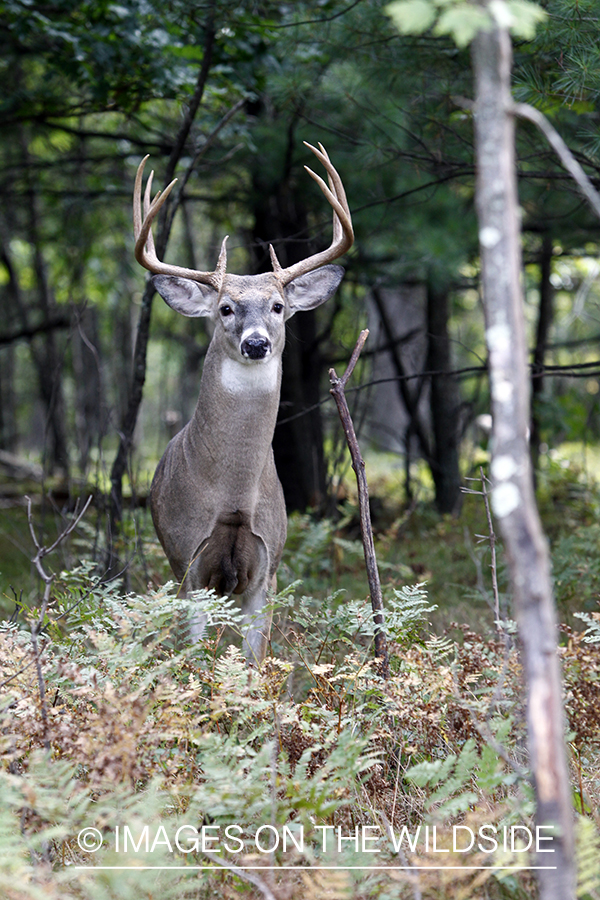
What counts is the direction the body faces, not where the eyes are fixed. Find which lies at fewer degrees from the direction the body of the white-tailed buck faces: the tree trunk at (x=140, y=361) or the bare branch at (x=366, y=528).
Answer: the bare branch

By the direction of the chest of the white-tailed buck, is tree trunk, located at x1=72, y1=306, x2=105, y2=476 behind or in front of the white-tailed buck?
behind

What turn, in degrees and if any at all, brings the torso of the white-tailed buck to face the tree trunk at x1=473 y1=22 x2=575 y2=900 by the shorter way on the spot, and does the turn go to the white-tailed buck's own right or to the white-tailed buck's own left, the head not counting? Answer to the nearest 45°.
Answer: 0° — it already faces it

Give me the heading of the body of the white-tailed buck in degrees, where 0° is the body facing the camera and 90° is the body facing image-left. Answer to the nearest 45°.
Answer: approximately 0°

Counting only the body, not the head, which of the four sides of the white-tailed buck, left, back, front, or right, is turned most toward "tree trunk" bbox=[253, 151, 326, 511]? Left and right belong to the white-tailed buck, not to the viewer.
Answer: back
